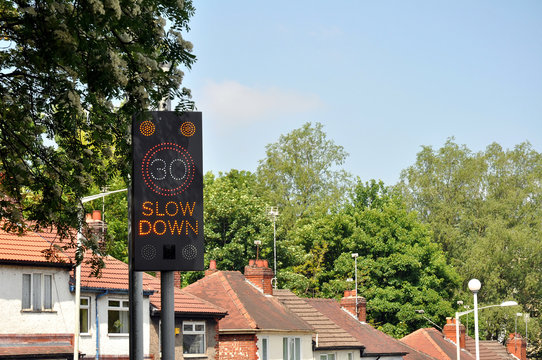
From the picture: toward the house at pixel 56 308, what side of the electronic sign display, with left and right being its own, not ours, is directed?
back

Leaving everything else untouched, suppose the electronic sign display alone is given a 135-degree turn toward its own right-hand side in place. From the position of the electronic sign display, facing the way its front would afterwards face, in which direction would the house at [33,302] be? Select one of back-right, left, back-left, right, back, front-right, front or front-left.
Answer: front-right

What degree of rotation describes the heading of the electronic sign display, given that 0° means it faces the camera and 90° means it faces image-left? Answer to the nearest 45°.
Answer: approximately 0°

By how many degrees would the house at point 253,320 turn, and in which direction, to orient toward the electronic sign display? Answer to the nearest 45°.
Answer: approximately 45° to its right

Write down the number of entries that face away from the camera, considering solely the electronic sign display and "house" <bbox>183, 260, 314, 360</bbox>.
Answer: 0

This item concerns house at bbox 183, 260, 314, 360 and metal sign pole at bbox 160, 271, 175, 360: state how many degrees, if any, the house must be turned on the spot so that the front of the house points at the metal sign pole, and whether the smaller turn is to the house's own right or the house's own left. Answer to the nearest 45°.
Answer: approximately 45° to the house's own right

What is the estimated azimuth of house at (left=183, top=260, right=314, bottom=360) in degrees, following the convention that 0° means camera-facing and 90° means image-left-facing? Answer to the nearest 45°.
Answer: approximately 315°

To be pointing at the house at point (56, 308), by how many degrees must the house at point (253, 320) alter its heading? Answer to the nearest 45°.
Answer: approximately 90° to its right

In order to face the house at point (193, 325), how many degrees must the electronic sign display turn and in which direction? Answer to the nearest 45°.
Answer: approximately 180°

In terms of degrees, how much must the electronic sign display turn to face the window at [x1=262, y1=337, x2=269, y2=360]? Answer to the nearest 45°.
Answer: approximately 180°
